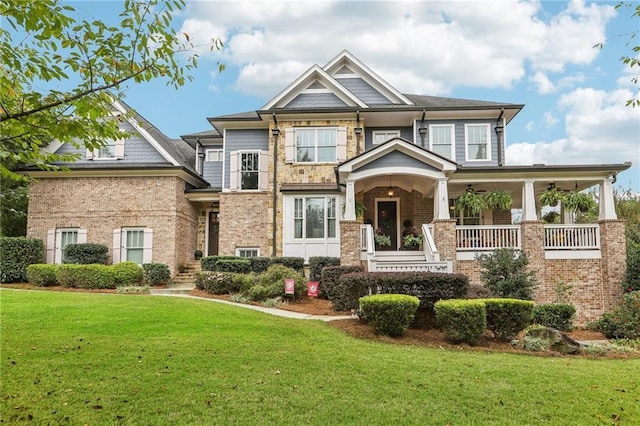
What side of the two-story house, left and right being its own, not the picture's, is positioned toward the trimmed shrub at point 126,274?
right

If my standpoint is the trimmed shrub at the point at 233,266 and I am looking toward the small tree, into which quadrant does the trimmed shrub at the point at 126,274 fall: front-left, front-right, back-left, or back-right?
back-right

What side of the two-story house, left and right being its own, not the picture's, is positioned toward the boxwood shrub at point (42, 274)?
right

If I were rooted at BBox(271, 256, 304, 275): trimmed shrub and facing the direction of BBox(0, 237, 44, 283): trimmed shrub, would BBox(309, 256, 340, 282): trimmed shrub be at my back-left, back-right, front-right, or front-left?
back-left

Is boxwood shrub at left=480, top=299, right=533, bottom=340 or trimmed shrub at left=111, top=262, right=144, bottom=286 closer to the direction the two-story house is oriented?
the boxwood shrub

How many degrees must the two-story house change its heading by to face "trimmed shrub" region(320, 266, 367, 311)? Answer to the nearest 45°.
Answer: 0° — it already faces it

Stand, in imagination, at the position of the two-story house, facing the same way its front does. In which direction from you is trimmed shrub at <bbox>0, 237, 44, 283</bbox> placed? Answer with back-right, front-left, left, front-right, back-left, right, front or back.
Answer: right

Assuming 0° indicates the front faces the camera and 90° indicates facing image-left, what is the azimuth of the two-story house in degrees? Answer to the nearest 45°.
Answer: approximately 0°

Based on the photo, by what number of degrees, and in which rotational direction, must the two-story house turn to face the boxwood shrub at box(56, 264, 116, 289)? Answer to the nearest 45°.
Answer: approximately 90° to its right

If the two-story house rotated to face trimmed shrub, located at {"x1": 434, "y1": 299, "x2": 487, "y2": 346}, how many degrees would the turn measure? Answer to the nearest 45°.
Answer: approximately 45° to its left
